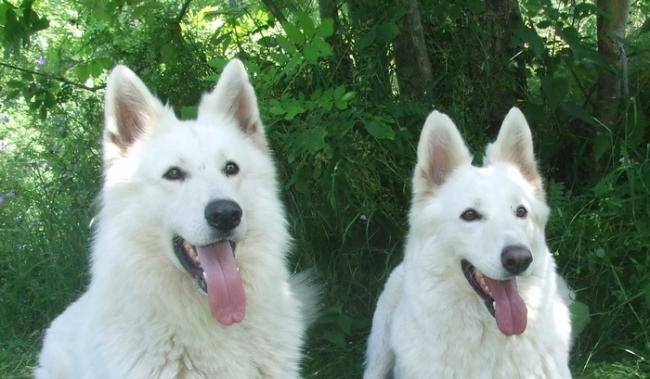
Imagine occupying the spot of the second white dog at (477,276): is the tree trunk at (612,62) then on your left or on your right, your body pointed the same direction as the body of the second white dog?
on your left

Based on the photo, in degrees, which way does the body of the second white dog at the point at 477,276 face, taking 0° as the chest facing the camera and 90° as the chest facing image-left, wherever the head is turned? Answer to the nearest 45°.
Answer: approximately 315°

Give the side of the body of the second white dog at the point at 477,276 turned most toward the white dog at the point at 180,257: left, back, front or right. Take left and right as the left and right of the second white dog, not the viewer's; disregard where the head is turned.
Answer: right

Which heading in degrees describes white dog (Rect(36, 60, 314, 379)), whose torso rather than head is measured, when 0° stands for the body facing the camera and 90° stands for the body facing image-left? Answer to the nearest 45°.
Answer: approximately 315°

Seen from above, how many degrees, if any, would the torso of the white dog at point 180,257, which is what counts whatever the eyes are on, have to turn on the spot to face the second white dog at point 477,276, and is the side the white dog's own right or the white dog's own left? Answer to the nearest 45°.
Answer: approximately 45° to the white dog's own left

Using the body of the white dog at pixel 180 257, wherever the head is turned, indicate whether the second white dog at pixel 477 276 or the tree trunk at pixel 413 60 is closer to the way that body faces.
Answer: the second white dog
